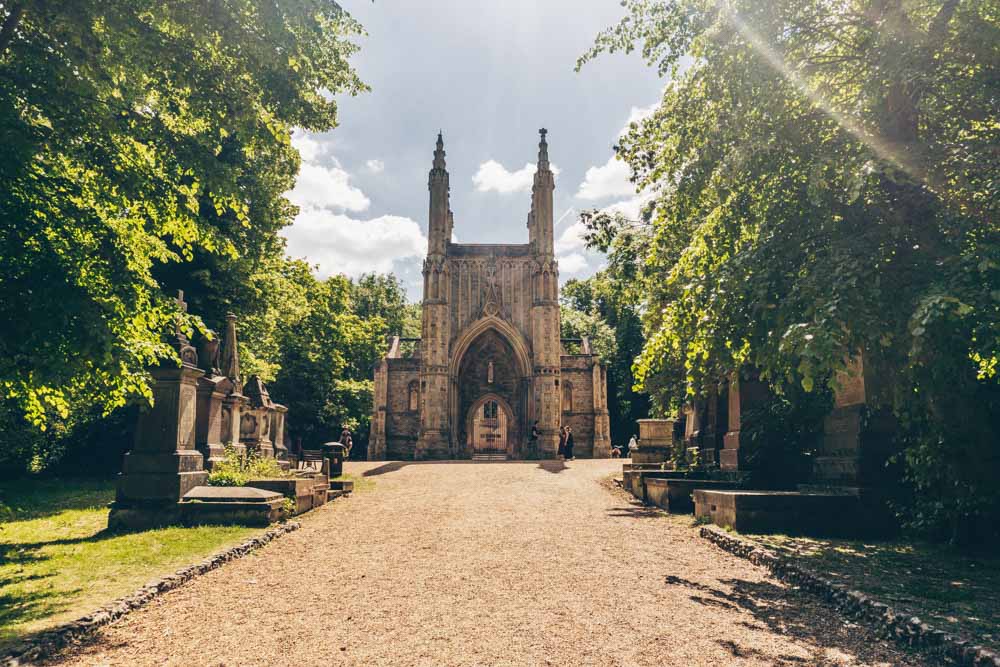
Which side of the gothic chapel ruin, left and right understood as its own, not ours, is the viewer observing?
front

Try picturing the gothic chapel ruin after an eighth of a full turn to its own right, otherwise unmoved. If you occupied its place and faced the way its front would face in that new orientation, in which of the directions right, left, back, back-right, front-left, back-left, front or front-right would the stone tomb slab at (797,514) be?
front-left

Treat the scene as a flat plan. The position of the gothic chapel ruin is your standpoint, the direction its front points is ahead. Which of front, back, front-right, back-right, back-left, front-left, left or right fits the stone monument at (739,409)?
front

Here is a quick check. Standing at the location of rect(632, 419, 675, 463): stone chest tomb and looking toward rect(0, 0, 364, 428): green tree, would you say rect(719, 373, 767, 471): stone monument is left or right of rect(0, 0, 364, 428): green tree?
left

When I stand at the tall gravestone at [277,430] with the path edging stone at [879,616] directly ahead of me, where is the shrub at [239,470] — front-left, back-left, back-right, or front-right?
front-right

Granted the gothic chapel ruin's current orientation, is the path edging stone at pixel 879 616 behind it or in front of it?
in front

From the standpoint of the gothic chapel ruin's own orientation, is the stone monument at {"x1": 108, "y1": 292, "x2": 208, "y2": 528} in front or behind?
in front

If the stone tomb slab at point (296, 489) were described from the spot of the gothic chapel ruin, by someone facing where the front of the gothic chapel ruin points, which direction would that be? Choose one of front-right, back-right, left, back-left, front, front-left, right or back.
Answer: front

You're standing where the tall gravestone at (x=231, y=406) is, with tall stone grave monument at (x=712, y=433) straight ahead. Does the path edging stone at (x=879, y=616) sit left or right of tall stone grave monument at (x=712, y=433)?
right

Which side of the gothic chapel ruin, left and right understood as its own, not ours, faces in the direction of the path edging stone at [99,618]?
front

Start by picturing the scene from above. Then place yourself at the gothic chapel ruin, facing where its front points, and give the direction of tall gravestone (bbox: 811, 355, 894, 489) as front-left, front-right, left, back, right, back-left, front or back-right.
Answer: front

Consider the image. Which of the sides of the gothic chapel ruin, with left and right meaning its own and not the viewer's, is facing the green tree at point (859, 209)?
front

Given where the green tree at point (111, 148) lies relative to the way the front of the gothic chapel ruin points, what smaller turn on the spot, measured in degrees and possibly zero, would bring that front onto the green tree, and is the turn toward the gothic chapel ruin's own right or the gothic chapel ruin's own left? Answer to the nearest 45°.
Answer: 0° — it already faces it

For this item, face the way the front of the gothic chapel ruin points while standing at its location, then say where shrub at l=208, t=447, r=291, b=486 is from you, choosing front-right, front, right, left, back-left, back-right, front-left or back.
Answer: front

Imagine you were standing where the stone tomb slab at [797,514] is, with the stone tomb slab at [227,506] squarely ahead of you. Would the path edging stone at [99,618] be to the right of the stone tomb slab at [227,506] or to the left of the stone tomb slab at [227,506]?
left
